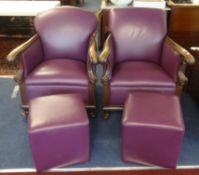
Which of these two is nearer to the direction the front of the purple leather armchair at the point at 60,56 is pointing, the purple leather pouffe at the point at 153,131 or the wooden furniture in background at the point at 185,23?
the purple leather pouffe

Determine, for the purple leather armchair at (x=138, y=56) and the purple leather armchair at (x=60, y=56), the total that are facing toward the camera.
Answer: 2

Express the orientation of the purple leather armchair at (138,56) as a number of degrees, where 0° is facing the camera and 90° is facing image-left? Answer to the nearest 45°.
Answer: approximately 0°

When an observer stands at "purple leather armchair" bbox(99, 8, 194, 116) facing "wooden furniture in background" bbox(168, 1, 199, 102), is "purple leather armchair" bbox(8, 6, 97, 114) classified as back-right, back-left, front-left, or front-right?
back-left

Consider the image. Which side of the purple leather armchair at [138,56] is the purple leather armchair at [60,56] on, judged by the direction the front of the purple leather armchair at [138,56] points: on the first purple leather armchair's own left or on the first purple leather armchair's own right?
on the first purple leather armchair's own right

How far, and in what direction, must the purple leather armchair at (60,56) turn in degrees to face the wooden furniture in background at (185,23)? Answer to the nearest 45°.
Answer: approximately 135° to its left

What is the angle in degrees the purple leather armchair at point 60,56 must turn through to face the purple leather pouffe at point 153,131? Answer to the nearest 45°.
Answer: approximately 45° to its left

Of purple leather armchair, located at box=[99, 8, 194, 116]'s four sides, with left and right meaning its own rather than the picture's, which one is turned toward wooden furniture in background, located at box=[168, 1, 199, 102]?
back
